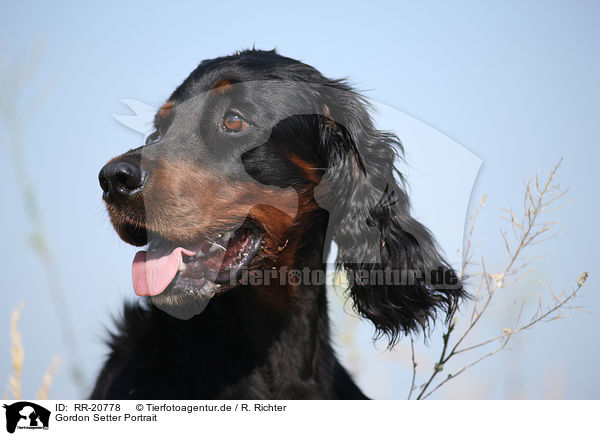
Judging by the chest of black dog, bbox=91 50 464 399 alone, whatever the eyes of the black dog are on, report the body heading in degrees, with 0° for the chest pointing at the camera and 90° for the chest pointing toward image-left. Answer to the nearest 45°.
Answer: approximately 45°
